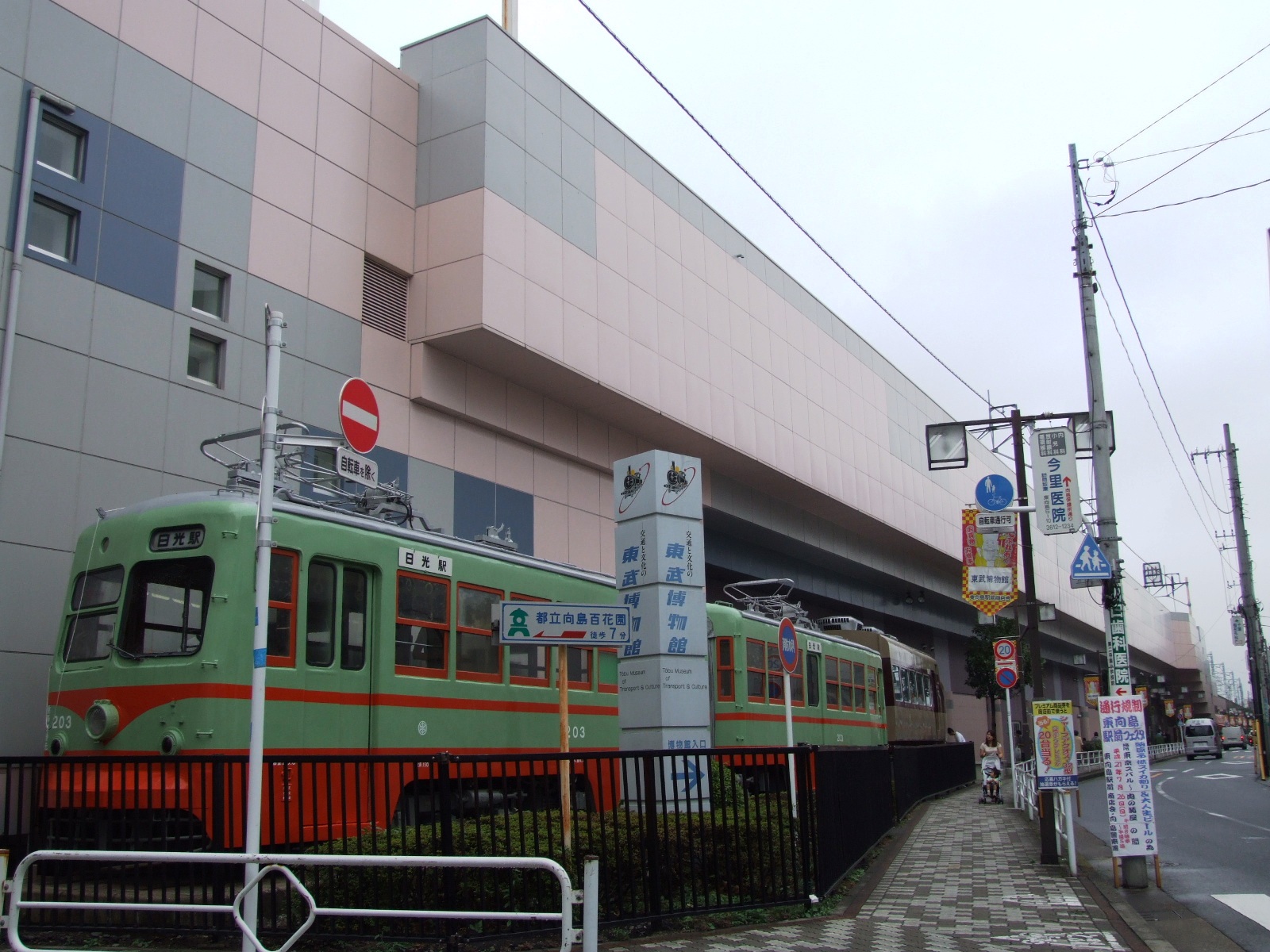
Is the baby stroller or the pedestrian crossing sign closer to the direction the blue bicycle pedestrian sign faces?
the pedestrian crossing sign

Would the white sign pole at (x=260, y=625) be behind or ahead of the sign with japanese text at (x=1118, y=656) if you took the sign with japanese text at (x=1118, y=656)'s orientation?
ahead

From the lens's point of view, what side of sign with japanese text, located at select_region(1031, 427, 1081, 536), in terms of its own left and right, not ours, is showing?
front

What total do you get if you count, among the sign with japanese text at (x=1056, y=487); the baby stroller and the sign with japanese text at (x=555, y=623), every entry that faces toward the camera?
3

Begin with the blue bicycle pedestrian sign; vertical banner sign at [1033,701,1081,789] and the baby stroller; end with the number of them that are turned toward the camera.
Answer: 3

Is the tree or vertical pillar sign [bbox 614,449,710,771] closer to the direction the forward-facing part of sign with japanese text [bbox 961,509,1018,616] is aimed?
the vertical pillar sign

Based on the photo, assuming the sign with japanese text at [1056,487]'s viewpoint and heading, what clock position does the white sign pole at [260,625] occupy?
The white sign pole is roughly at 1 o'clock from the sign with japanese text.

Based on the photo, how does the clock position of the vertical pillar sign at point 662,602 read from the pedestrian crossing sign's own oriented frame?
The vertical pillar sign is roughly at 2 o'clock from the pedestrian crossing sign.

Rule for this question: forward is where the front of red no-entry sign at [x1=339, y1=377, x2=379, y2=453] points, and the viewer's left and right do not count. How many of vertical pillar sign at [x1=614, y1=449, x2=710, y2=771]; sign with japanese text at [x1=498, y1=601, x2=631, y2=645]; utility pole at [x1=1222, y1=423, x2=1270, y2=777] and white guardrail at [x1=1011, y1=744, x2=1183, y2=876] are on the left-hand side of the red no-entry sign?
4

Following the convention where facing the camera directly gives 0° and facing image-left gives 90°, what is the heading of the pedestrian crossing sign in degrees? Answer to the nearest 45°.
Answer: approximately 0°

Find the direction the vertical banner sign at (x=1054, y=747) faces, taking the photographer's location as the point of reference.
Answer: facing the viewer

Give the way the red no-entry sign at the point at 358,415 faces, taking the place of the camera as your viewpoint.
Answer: facing the viewer and to the right of the viewer
